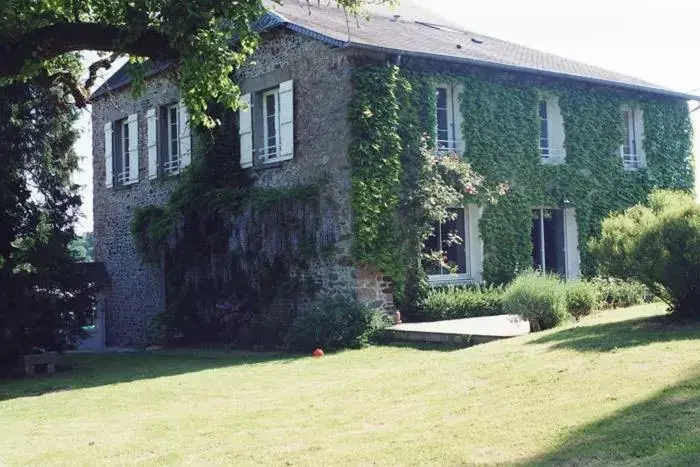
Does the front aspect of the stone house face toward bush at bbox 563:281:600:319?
yes

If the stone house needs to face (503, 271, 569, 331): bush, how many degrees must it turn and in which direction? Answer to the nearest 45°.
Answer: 0° — it already faces it

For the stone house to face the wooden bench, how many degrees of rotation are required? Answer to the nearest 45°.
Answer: approximately 90° to its right

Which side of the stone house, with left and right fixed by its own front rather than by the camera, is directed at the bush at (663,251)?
front

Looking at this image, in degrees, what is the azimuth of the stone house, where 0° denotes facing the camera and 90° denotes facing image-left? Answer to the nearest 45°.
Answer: approximately 315°

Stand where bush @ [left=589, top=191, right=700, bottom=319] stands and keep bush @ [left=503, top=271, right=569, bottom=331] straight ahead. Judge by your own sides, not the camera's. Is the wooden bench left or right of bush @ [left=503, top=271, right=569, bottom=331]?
left
